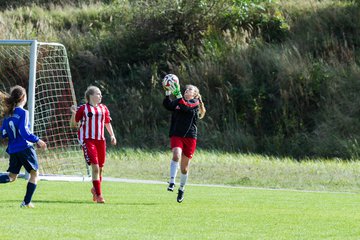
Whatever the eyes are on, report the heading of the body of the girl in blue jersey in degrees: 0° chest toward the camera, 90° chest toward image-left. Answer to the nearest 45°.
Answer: approximately 225°

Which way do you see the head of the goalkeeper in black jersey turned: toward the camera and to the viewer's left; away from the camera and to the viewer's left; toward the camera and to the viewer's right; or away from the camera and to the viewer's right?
toward the camera and to the viewer's left

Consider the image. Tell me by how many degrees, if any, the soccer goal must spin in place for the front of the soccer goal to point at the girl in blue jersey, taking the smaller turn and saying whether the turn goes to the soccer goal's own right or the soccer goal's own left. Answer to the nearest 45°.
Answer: approximately 45° to the soccer goal's own left

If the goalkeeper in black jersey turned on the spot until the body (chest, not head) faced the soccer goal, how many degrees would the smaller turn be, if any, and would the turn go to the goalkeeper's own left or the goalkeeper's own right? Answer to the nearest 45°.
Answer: approximately 90° to the goalkeeper's own right

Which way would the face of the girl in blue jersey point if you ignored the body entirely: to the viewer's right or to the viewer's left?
to the viewer's right

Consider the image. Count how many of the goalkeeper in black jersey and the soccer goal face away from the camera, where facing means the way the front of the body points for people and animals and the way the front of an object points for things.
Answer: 0

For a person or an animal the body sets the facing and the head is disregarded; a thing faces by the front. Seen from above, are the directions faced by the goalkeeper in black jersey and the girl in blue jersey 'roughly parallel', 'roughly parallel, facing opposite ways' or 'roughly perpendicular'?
roughly parallel, facing opposite ways

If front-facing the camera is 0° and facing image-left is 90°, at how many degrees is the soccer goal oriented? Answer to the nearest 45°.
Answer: approximately 45°

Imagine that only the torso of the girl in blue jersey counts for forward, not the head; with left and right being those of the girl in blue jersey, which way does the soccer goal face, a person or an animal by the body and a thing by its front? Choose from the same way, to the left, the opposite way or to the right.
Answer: the opposite way

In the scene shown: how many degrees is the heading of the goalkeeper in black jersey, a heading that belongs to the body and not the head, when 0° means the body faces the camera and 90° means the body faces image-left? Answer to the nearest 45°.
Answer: approximately 45°

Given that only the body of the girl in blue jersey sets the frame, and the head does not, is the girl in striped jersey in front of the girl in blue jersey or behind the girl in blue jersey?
in front
